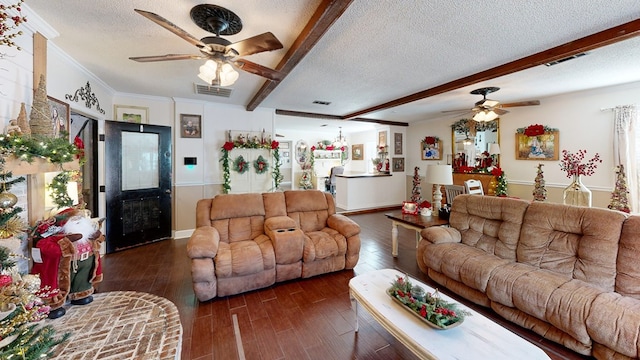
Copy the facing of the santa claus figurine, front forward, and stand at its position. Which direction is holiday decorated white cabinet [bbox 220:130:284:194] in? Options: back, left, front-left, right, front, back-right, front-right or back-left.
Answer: left

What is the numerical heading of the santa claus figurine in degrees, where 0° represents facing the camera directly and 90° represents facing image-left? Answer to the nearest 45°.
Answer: approximately 315°

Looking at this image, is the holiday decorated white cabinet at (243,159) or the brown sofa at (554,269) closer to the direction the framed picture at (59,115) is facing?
the brown sofa

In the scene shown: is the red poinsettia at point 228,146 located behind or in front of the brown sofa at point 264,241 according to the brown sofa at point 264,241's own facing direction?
behind

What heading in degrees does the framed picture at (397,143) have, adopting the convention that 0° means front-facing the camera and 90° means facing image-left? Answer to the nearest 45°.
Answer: approximately 0°

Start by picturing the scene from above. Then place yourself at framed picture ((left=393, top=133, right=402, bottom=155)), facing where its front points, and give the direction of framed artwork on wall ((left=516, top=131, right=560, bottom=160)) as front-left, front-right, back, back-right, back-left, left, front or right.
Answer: front-left

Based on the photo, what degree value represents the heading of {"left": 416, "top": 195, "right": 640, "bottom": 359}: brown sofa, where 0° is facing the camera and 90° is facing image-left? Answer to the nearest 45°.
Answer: approximately 45°

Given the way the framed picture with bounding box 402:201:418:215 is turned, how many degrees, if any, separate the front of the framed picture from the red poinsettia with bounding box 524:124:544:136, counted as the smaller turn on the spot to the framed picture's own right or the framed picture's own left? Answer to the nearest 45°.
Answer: approximately 135° to the framed picture's own left

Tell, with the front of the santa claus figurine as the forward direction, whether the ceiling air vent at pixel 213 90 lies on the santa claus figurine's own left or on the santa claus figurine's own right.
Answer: on the santa claus figurine's own left

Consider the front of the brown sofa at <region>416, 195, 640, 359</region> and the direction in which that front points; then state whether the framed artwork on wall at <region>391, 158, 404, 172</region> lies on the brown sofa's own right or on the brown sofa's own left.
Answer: on the brown sofa's own right

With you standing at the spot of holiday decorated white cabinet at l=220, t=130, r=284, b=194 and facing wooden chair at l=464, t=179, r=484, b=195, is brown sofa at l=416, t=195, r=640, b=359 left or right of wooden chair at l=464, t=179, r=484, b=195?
right
